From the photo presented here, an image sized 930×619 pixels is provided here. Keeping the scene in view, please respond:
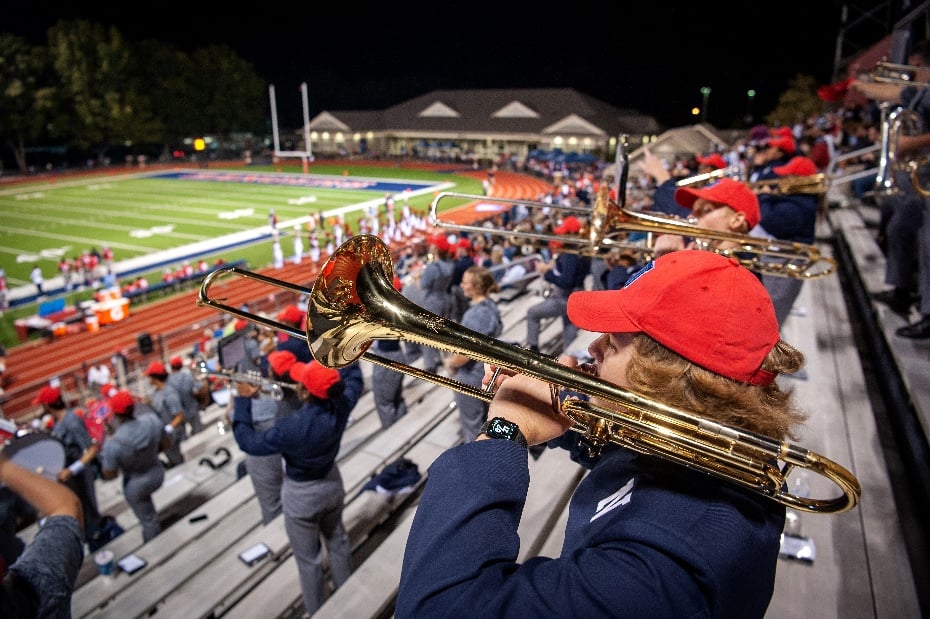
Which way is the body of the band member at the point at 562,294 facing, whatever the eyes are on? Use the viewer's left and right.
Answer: facing to the left of the viewer

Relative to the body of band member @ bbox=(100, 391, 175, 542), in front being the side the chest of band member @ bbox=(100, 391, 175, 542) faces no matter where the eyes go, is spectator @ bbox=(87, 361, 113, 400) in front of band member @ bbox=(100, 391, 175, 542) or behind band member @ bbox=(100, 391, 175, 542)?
in front

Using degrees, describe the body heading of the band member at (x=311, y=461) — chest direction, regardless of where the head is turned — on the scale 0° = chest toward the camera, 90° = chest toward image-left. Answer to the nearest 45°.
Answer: approximately 135°

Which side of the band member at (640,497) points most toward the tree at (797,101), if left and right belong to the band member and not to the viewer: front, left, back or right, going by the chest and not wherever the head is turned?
right

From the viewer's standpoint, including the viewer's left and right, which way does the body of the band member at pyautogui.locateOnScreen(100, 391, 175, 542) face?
facing away from the viewer and to the left of the viewer

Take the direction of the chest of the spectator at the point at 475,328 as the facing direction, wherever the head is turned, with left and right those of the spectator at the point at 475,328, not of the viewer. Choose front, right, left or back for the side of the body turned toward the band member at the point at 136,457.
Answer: front

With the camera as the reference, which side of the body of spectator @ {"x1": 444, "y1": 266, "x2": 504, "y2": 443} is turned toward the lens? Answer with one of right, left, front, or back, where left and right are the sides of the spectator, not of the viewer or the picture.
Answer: left

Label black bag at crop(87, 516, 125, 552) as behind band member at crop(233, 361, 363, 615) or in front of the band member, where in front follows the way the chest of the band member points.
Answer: in front

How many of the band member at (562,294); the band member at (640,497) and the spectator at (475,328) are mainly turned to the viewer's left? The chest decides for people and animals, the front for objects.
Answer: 3

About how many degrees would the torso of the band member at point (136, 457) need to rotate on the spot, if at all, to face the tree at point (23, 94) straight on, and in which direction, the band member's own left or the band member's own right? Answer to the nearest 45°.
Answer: approximately 45° to the band member's own right

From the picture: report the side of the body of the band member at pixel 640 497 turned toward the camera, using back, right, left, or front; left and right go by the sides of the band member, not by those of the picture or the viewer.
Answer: left

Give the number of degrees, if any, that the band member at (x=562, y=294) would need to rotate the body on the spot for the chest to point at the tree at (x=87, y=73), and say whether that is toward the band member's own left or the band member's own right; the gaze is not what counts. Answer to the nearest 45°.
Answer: approximately 45° to the band member's own right

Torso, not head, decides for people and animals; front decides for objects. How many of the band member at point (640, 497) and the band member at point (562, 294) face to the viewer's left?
2

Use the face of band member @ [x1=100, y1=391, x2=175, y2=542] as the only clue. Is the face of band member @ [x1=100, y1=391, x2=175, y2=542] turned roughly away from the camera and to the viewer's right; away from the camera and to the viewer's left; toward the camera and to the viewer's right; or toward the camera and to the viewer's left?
away from the camera and to the viewer's left

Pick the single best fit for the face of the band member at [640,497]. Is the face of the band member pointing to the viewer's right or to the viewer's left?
to the viewer's left
